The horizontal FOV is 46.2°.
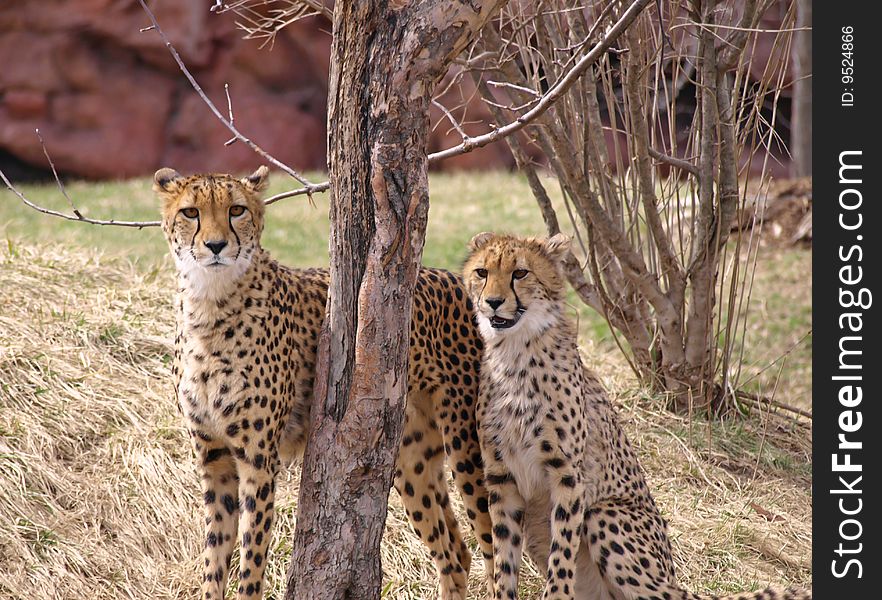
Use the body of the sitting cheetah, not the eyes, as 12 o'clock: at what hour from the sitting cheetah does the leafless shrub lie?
The leafless shrub is roughly at 5 o'clock from the sitting cheetah.

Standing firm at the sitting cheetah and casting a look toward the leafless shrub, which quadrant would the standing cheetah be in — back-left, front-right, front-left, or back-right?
back-left

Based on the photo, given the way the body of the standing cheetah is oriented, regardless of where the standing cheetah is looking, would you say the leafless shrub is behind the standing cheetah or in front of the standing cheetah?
behind

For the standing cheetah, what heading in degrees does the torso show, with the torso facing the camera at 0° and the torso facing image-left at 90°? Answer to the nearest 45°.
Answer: approximately 45°

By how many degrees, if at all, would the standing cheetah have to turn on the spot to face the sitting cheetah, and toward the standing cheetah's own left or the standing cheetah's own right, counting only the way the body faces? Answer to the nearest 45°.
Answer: approximately 135° to the standing cheetah's own left

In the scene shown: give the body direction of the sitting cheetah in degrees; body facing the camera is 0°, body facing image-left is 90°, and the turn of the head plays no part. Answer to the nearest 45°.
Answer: approximately 45°
